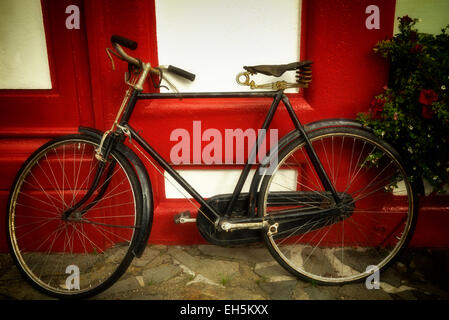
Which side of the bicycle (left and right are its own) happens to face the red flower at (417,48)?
back

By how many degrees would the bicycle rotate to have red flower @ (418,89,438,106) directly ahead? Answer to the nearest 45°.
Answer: approximately 180°

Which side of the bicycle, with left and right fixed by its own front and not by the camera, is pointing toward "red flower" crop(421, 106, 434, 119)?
back

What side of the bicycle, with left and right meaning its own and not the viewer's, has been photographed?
left
